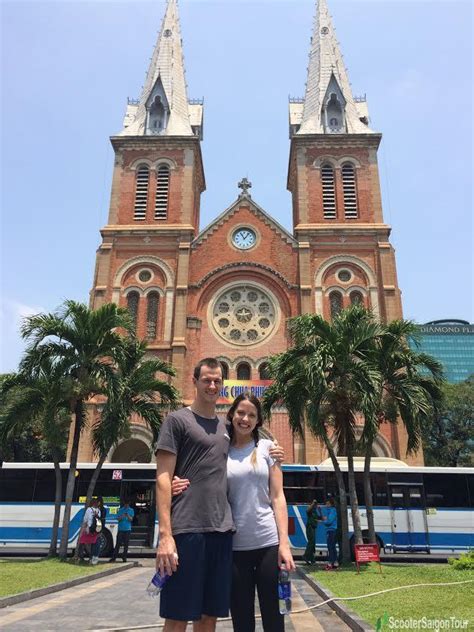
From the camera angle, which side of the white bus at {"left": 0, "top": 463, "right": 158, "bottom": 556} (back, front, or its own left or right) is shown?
right

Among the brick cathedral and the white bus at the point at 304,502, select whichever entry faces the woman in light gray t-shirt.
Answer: the brick cathedral

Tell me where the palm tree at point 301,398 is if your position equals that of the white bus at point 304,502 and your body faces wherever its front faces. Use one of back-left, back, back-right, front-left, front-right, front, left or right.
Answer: right

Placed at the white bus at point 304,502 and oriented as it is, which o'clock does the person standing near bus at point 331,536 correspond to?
The person standing near bus is roughly at 3 o'clock from the white bus.

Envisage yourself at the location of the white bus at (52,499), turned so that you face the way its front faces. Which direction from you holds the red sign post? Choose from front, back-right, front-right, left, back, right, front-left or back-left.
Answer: front-right

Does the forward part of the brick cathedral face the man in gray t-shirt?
yes

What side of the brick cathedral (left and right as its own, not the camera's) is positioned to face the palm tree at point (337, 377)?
front

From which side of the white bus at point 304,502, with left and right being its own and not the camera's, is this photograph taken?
right

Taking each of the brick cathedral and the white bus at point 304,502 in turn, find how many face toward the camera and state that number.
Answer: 1

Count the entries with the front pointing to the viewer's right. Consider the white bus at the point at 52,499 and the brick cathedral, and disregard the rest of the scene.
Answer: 1

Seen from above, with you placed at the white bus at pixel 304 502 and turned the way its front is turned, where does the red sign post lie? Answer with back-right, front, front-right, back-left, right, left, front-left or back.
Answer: right

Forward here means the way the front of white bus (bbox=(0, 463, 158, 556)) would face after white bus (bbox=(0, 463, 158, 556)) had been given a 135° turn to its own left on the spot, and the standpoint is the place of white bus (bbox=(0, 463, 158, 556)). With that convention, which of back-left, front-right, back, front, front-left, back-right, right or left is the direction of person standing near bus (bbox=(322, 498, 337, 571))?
back

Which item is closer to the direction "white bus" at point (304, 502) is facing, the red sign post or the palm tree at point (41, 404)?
the red sign post

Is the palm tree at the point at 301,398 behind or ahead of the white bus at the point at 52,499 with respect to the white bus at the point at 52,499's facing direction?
ahead
